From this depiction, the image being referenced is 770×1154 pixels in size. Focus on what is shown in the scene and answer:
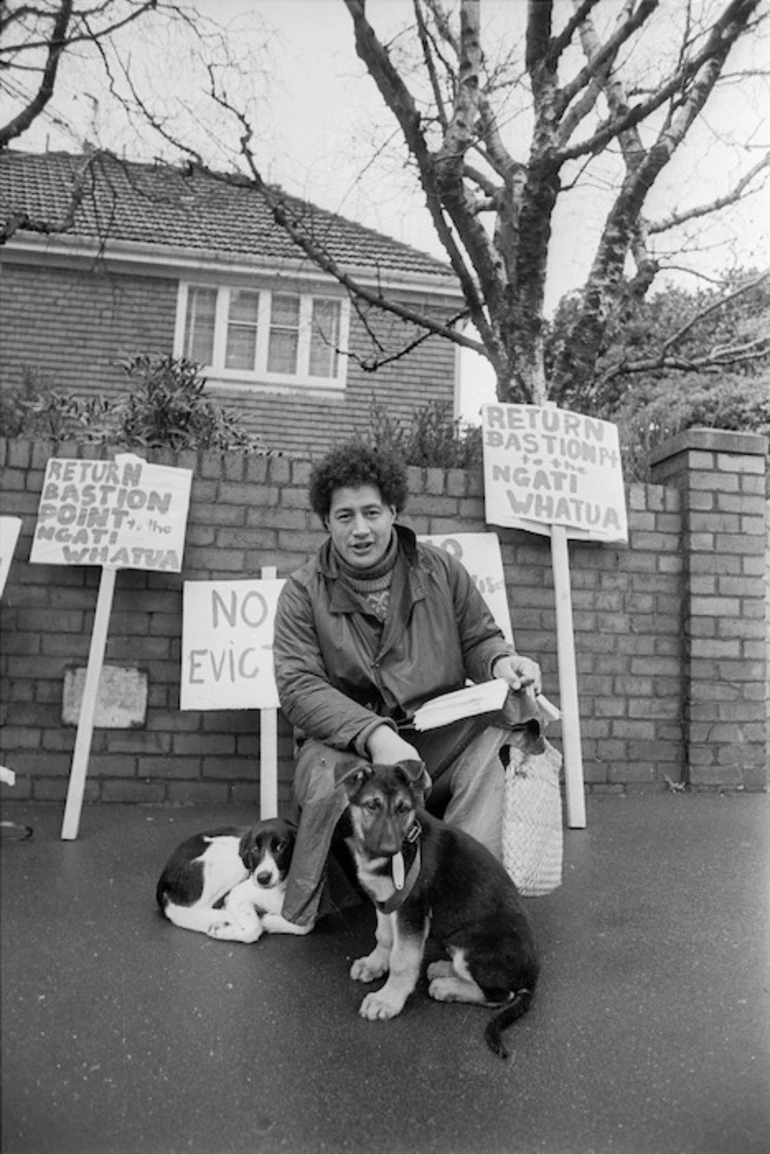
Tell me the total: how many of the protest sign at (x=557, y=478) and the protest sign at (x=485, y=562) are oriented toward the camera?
2

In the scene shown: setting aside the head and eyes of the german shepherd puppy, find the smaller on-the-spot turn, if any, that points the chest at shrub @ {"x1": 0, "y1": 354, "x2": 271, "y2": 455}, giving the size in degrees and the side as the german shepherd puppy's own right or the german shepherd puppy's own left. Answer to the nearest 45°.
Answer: approximately 90° to the german shepherd puppy's own right

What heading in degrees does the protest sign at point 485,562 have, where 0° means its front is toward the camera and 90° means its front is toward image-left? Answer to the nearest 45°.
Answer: approximately 0°

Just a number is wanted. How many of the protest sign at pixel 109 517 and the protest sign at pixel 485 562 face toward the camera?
2

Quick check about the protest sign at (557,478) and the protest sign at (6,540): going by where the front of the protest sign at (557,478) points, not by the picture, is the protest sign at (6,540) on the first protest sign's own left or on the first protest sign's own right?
on the first protest sign's own right

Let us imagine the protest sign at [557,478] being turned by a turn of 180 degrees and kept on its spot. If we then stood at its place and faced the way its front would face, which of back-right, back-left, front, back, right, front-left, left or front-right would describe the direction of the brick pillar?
front-right

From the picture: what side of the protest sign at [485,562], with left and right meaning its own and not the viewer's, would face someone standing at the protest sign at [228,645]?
right
